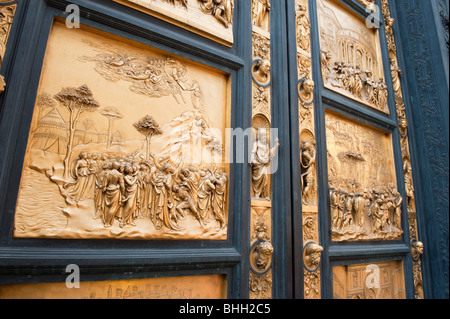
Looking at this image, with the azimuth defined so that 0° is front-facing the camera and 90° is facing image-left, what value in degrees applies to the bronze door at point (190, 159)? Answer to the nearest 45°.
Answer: approximately 315°
